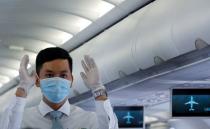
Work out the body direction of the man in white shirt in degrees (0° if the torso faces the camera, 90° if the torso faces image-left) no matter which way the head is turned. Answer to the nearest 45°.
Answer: approximately 0°

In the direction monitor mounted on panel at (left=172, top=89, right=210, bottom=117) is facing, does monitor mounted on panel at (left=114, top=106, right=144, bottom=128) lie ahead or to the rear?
to the rear

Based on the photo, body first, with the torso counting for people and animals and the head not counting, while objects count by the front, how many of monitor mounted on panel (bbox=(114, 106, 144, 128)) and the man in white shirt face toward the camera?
2

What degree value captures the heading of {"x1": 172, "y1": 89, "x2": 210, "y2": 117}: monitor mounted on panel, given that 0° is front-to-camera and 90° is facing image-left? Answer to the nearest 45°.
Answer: approximately 0°

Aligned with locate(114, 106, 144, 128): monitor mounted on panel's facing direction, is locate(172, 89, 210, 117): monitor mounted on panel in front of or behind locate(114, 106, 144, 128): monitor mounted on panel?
in front
